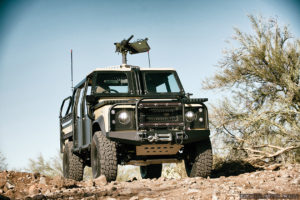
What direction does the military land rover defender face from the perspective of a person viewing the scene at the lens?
facing the viewer
